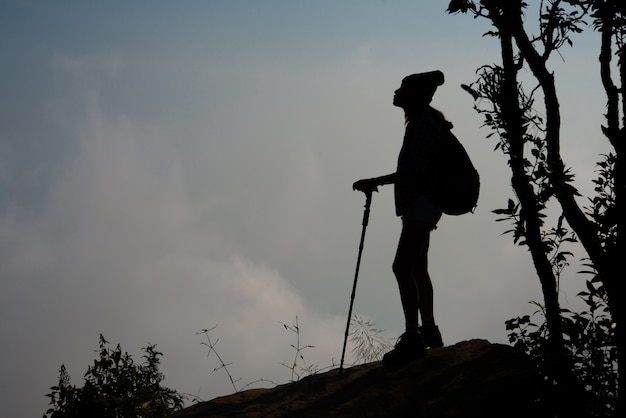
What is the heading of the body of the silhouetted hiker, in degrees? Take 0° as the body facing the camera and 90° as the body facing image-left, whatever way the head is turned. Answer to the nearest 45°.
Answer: approximately 90°

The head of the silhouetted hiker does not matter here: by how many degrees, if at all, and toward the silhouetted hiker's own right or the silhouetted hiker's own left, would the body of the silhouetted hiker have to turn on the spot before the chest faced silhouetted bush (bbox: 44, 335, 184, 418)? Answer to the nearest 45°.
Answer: approximately 45° to the silhouetted hiker's own right
